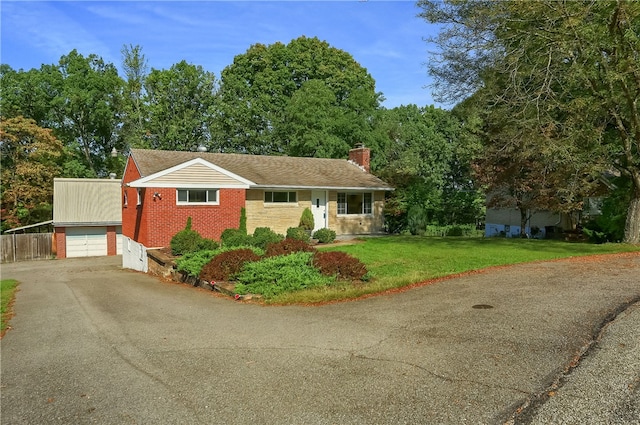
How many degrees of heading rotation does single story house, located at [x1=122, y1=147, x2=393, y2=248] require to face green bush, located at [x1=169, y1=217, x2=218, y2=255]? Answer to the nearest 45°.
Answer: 0° — it already faces it

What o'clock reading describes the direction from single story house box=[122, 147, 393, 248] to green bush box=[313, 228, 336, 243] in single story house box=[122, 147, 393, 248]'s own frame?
The green bush is roughly at 10 o'clock from the single story house.

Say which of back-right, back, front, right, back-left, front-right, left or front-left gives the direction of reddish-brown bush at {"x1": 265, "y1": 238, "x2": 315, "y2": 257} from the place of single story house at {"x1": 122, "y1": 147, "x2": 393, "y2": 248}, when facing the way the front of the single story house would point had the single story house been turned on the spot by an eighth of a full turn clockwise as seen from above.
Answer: front-left

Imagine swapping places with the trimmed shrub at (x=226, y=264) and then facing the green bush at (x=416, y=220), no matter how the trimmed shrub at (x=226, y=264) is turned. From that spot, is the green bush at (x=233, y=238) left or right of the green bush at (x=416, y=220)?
left

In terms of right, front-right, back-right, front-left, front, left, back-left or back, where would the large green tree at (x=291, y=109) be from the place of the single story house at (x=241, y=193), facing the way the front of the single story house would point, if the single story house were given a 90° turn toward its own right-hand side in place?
right

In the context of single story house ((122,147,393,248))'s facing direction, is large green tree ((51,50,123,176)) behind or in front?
behind

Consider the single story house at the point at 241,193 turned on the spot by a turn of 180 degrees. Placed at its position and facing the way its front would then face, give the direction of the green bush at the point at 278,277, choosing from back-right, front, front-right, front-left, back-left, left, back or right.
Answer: back

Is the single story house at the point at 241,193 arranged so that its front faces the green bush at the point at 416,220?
no

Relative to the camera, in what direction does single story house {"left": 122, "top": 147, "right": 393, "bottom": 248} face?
facing the viewer

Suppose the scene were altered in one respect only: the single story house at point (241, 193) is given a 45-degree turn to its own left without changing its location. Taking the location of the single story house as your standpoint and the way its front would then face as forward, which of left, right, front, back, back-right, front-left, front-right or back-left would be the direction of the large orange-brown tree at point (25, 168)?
back

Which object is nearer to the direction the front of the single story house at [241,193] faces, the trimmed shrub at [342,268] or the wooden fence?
the trimmed shrub

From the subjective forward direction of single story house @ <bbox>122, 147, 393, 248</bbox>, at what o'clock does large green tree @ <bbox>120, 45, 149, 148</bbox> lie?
The large green tree is roughly at 5 o'clock from the single story house.

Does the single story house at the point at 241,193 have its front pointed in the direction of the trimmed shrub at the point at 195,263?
yes

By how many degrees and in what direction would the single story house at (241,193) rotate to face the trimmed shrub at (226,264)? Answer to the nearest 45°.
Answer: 0° — it already faces it

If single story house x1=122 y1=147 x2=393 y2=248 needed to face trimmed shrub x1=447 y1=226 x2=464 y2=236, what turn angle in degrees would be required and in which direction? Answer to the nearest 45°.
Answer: approximately 90° to its left

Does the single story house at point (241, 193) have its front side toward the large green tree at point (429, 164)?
no

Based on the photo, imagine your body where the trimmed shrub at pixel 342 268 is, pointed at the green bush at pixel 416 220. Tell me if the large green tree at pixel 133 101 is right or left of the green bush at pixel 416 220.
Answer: left
